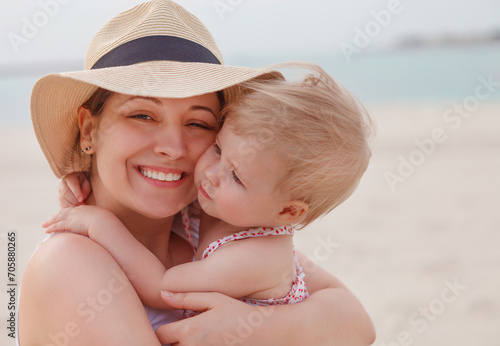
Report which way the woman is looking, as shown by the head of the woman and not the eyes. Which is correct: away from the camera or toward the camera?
toward the camera

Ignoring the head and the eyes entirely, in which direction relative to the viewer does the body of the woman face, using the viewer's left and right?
facing the viewer and to the right of the viewer
